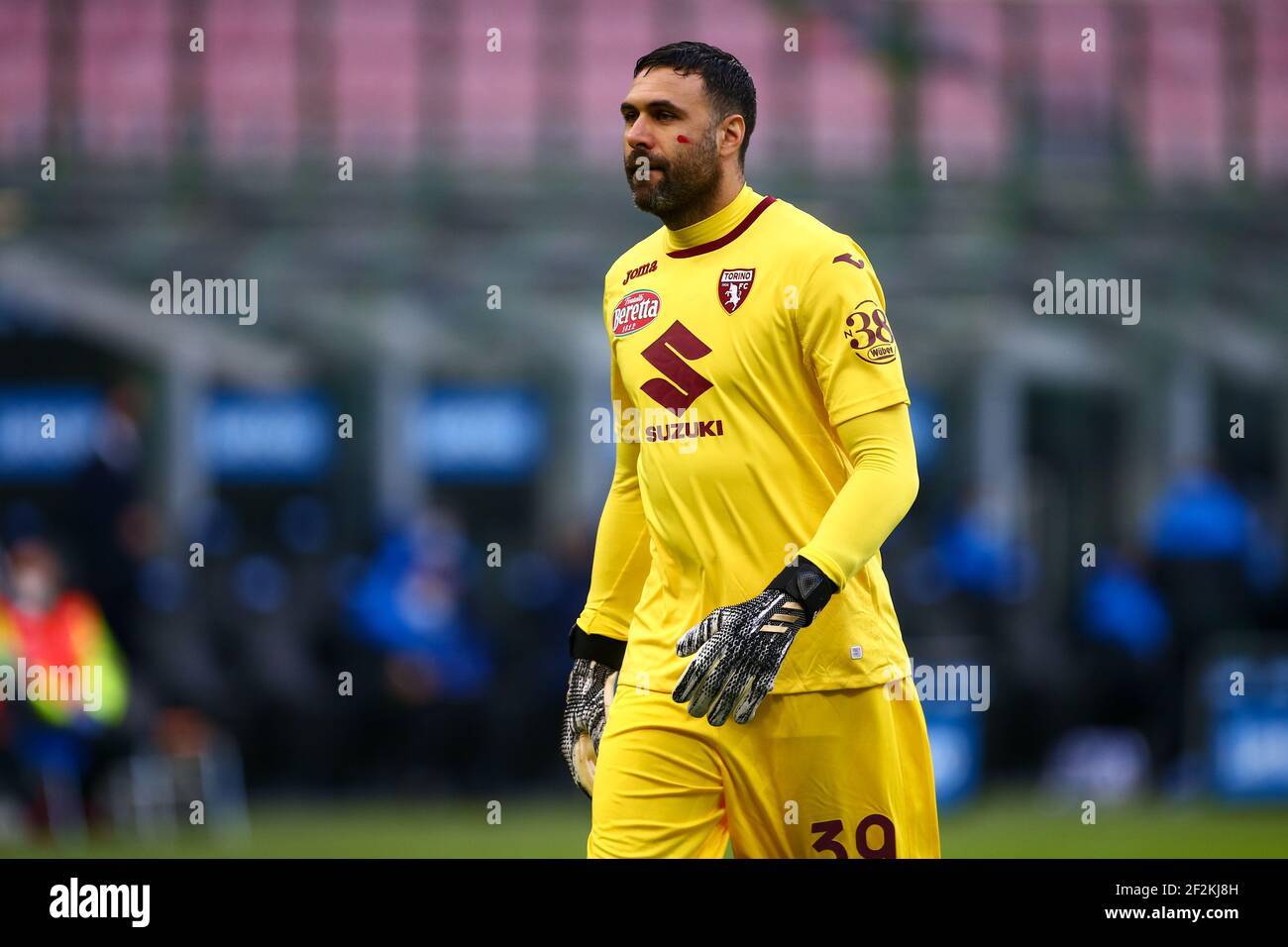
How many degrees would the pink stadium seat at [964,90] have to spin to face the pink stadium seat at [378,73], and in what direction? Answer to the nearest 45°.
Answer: approximately 90° to its right

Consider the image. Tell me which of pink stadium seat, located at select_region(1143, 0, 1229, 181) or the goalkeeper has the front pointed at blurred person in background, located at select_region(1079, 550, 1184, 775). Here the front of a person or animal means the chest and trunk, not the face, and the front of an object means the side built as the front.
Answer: the pink stadium seat

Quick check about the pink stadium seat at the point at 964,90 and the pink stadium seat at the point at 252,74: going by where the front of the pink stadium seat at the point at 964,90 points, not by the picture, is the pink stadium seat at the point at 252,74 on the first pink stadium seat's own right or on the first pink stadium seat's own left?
on the first pink stadium seat's own right

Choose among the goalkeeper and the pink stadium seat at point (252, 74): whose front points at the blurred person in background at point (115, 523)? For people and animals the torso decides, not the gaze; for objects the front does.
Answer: the pink stadium seat

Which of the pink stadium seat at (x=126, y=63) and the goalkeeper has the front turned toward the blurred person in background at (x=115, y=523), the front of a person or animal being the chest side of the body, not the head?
the pink stadium seat

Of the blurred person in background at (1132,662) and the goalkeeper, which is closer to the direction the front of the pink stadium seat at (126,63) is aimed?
the goalkeeper

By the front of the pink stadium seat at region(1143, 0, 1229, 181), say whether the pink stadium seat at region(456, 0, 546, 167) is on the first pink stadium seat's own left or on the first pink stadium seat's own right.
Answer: on the first pink stadium seat's own right

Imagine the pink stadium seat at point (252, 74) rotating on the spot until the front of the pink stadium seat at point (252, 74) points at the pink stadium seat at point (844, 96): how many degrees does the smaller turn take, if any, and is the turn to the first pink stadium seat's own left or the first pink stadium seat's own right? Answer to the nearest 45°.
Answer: approximately 90° to the first pink stadium seat's own left

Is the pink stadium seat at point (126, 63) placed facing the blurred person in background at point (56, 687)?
yes
